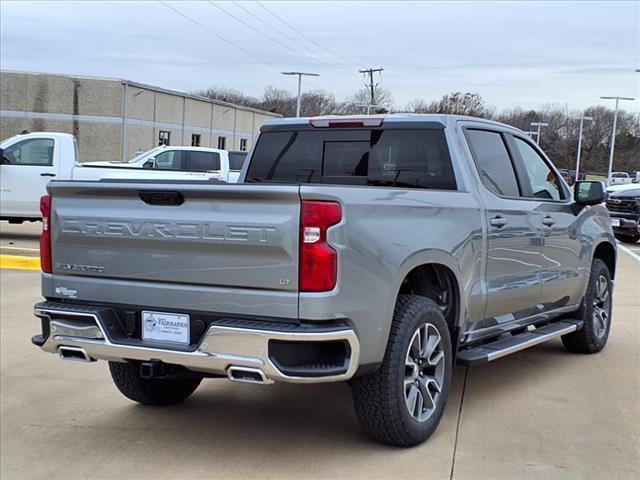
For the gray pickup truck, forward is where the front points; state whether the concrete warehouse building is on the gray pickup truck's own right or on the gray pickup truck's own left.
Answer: on the gray pickup truck's own left

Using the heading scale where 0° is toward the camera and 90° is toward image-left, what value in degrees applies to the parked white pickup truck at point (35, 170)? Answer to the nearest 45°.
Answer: approximately 90°

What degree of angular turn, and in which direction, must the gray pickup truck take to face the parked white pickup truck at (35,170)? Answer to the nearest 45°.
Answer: approximately 90° to its left

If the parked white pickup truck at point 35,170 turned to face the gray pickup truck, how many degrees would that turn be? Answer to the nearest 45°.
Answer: approximately 90° to its left

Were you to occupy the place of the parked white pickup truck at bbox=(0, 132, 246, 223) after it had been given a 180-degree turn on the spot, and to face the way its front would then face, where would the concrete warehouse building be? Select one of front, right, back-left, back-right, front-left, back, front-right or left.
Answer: left

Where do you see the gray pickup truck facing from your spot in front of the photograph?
facing away from the viewer and to the right of the viewer

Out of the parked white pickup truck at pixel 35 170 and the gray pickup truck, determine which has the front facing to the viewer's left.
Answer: the parked white pickup truck

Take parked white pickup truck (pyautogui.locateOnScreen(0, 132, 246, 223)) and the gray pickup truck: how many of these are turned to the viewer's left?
1
